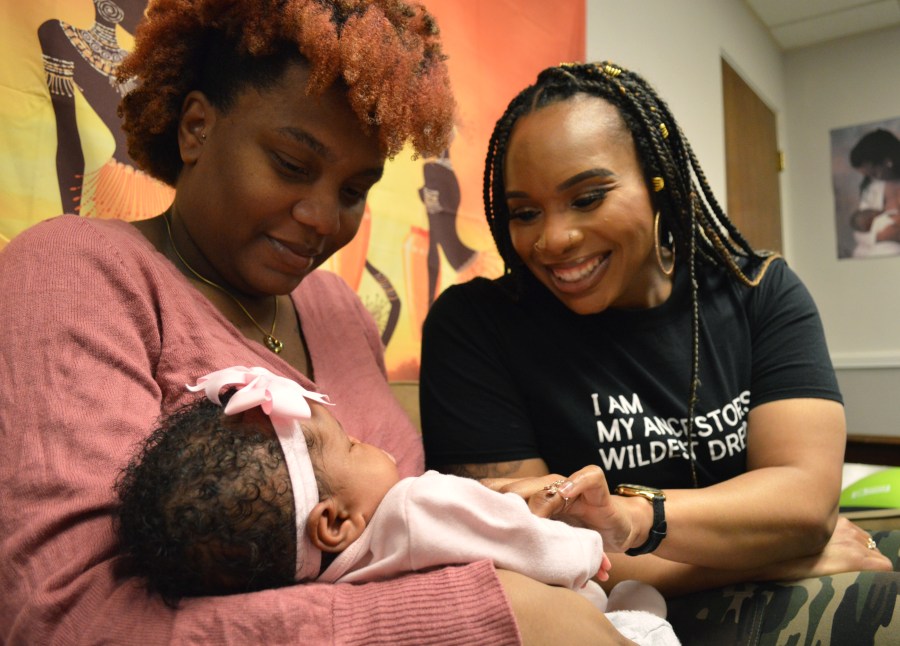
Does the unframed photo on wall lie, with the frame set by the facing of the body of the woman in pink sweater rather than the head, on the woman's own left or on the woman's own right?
on the woman's own left

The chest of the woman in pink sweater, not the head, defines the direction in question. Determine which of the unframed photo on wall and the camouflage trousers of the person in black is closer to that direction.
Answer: the camouflage trousers of the person in black

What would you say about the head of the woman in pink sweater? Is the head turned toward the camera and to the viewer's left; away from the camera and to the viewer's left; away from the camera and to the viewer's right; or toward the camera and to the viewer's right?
toward the camera and to the viewer's right

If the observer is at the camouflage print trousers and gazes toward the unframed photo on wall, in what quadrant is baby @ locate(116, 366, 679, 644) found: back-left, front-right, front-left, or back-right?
back-left

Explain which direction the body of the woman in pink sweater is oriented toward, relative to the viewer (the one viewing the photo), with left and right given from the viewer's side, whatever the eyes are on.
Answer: facing the viewer and to the right of the viewer

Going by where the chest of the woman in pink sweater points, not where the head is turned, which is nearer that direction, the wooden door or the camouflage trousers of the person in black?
the camouflage trousers of the person in black

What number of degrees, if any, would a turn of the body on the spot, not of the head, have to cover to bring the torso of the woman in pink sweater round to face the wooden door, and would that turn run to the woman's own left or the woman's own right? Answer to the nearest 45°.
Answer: approximately 90° to the woman's own left
